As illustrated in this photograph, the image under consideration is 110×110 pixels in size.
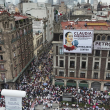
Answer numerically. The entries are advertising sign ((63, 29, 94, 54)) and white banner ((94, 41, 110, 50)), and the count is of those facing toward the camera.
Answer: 2

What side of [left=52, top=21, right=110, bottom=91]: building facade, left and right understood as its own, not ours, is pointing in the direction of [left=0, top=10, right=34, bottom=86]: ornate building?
right

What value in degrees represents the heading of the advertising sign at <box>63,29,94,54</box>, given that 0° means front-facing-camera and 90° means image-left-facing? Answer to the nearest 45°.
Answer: approximately 0°

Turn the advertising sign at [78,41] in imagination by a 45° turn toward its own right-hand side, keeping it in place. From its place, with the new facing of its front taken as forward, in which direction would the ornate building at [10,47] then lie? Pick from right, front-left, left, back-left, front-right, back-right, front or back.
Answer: front-right

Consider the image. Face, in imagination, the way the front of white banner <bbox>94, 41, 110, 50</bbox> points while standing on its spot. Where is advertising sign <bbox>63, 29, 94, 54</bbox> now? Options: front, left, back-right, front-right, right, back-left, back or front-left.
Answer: right

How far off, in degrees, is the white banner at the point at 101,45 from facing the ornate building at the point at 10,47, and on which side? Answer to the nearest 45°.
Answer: approximately 90° to its right

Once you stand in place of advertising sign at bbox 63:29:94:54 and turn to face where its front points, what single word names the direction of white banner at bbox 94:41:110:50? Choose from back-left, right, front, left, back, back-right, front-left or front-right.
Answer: left
